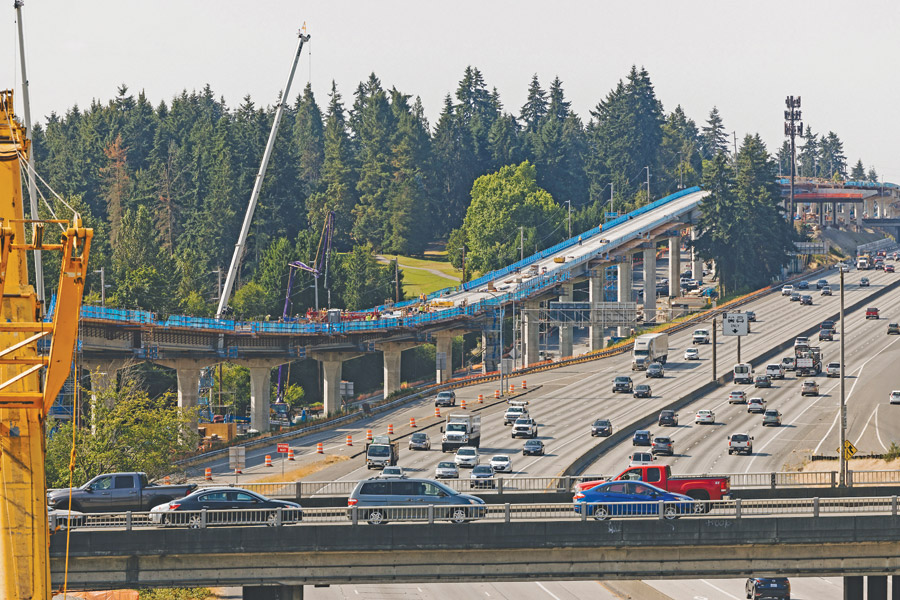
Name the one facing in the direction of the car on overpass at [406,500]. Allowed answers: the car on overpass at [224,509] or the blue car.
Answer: the car on overpass at [224,509]

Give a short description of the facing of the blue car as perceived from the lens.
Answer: facing to the right of the viewer

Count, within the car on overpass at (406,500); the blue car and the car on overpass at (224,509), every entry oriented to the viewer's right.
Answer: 3

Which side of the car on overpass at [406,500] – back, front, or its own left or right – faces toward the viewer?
right

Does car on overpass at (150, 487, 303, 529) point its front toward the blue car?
yes

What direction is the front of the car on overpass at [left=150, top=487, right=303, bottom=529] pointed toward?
to the viewer's right

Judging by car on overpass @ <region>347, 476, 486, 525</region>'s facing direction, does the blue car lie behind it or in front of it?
in front

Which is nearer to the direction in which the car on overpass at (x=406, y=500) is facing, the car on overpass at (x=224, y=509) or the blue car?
the blue car

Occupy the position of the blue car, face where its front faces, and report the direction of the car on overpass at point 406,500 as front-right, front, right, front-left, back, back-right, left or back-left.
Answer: back

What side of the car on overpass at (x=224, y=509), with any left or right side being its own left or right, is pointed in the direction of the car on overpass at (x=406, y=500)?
front

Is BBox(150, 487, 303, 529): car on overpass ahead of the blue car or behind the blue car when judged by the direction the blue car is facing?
behind
